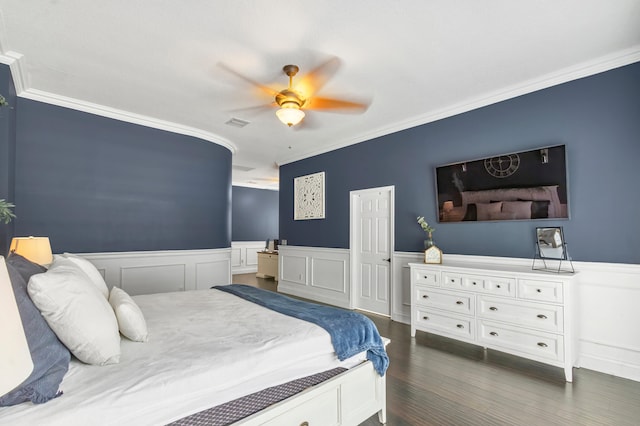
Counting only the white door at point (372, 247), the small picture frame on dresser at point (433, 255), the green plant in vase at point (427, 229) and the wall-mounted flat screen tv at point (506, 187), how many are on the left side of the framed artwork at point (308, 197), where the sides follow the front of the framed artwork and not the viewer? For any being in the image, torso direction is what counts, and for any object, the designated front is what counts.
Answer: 4

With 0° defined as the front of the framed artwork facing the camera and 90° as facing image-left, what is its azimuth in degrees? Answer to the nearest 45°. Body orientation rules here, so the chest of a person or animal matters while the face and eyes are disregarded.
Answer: approximately 45°

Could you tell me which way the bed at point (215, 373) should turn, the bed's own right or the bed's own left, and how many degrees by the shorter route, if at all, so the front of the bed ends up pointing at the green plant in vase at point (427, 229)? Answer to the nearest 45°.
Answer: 0° — it already faces it

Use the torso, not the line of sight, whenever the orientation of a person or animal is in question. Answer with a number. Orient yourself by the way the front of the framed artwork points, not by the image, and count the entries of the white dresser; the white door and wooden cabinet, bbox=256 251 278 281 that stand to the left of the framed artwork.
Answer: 2

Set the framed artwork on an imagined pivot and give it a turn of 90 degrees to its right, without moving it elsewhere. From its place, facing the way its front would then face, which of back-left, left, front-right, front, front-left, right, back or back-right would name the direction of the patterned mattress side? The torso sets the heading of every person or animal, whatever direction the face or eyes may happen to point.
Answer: back-left

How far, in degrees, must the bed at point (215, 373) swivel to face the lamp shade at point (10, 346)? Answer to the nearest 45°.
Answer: approximately 180°

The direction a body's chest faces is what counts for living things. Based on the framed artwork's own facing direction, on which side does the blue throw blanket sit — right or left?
on its left

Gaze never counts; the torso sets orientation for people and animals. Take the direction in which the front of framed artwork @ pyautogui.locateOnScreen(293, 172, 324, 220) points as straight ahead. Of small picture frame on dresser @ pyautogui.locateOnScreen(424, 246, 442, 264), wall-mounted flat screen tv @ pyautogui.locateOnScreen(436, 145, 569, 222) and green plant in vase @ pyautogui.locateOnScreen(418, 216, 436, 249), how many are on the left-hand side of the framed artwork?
3

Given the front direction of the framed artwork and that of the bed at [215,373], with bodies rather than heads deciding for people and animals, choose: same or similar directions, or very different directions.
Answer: very different directions

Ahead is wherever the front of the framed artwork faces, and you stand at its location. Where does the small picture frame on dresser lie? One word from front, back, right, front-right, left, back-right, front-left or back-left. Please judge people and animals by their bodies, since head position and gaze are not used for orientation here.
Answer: left

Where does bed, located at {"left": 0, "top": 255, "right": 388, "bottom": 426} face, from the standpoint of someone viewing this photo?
facing away from the viewer and to the right of the viewer

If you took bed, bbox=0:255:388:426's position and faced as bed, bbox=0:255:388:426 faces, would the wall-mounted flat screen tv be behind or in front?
in front
